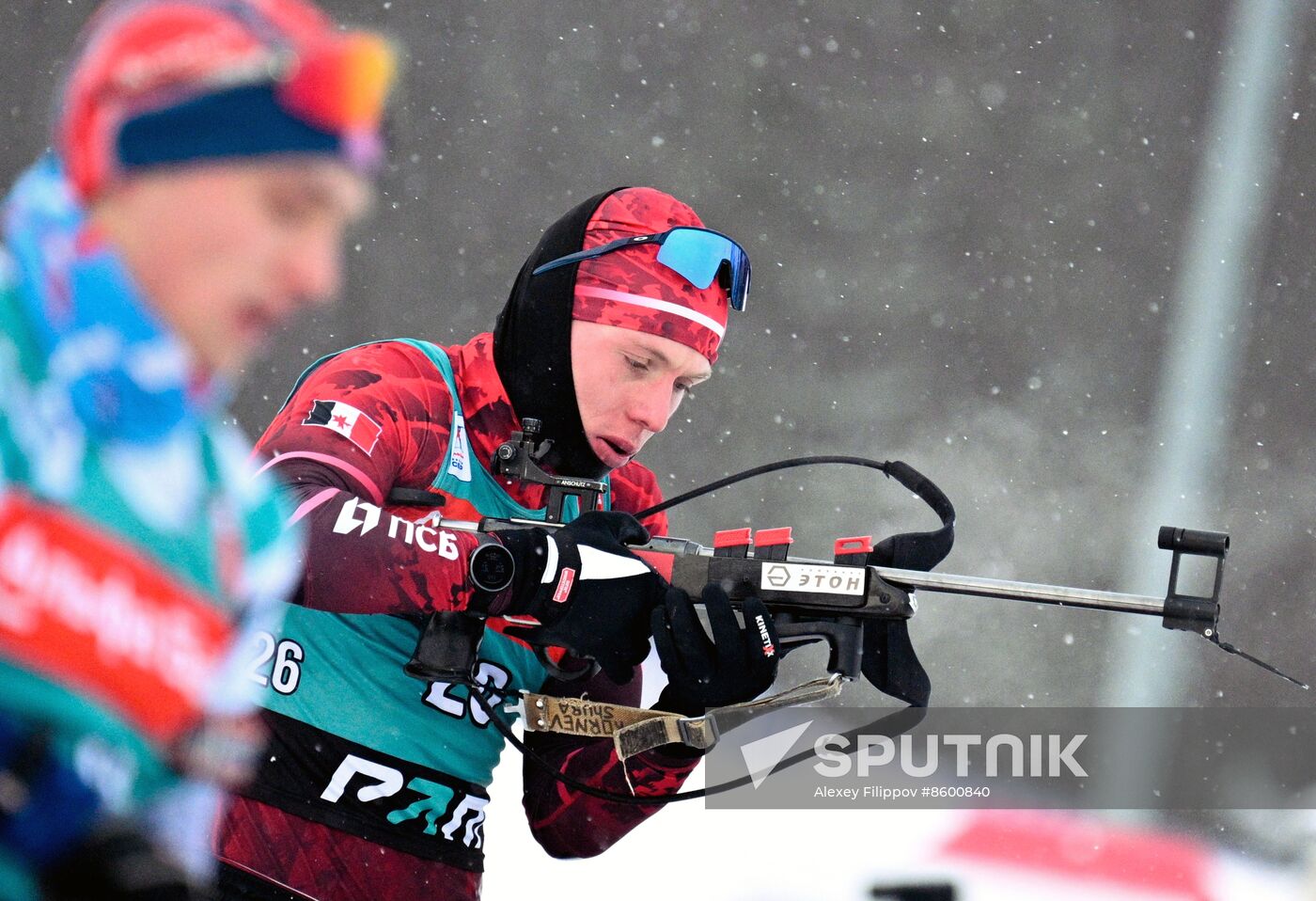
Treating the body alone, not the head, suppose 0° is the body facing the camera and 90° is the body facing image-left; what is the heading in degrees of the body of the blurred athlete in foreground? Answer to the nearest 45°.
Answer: approximately 315°

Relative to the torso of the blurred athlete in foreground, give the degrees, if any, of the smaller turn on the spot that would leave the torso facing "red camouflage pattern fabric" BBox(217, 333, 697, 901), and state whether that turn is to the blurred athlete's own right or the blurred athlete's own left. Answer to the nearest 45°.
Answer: approximately 135° to the blurred athlete's own left
